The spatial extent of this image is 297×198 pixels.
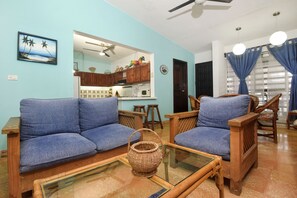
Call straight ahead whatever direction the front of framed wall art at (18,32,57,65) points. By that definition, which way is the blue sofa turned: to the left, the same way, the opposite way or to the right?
the same way

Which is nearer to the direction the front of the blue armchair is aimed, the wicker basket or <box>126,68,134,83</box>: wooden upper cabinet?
the wicker basket

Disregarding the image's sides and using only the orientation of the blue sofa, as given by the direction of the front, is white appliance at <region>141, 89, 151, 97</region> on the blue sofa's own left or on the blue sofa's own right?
on the blue sofa's own left

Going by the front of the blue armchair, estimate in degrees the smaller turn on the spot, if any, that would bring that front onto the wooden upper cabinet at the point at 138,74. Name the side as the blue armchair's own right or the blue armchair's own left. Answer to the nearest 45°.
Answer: approximately 90° to the blue armchair's own right

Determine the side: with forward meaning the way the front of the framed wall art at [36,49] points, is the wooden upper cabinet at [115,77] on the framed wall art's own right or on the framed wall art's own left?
on the framed wall art's own left

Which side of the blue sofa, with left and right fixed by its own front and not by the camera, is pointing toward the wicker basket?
front

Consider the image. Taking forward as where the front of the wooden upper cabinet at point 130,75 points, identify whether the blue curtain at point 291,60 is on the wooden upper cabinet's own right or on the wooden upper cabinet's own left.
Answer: on the wooden upper cabinet's own left

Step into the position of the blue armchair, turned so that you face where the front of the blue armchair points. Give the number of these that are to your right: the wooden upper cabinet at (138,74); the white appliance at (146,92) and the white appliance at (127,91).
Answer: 3

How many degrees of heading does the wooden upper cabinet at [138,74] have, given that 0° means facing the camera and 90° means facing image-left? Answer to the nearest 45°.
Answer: approximately 45°

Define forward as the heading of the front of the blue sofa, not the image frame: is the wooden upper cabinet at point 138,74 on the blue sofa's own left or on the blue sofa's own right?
on the blue sofa's own left

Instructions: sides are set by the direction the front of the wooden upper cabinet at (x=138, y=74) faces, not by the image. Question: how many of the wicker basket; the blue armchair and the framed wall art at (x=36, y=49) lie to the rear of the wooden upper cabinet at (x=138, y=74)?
0

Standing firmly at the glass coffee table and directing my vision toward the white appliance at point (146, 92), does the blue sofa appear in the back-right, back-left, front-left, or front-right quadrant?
front-left

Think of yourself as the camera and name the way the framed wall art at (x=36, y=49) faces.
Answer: facing the viewer and to the right of the viewer

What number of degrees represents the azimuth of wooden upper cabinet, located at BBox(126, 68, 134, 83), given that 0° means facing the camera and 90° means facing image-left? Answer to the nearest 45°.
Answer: approximately 45°

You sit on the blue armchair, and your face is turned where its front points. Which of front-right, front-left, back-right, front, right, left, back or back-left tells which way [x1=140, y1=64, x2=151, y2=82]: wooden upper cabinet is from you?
right

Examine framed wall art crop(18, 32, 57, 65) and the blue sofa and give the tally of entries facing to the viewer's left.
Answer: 0

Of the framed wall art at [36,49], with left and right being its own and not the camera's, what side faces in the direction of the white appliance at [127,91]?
left

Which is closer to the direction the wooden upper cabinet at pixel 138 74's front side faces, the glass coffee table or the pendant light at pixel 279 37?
the glass coffee table

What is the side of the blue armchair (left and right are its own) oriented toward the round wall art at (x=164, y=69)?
right

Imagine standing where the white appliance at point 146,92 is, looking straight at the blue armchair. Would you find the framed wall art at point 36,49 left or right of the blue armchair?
right
